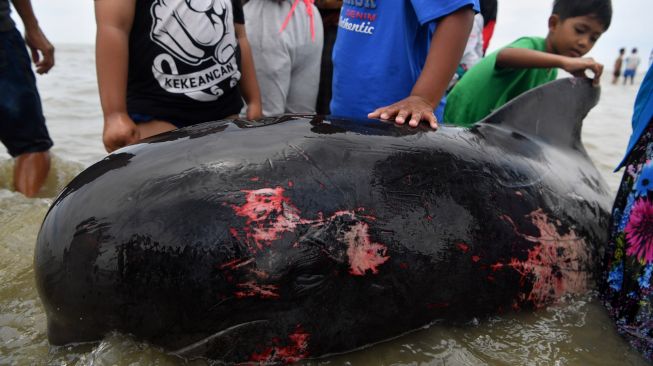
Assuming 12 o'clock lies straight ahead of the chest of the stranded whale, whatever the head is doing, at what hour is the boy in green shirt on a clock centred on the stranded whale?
The boy in green shirt is roughly at 4 o'clock from the stranded whale.

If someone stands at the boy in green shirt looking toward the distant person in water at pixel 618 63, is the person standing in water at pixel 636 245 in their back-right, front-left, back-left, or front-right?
back-right

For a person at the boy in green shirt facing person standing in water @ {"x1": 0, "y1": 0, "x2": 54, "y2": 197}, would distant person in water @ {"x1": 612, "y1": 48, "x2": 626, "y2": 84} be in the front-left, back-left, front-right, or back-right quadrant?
back-right

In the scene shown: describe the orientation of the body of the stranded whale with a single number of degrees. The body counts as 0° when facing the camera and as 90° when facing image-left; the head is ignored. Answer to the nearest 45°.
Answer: approximately 90°

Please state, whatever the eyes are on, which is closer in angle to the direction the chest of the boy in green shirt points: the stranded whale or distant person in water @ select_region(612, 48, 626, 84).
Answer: the stranded whale

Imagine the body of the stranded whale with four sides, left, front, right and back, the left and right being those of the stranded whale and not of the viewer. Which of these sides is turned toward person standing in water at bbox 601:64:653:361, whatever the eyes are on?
back

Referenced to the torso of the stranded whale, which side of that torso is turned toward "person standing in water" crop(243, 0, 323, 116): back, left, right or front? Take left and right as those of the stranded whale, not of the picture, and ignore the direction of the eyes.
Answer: right
